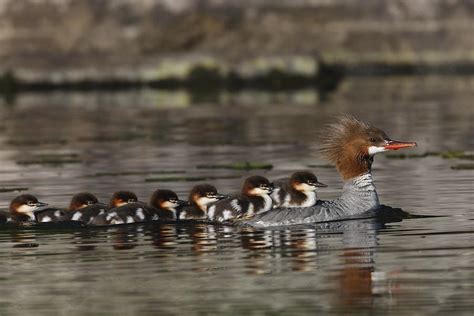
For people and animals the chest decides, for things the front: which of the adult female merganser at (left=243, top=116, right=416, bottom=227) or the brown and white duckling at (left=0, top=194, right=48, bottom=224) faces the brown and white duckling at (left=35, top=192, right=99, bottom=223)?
the brown and white duckling at (left=0, top=194, right=48, bottom=224)

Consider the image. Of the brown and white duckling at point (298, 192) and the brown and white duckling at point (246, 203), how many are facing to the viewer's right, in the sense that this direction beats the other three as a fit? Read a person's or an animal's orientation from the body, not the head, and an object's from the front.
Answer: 2

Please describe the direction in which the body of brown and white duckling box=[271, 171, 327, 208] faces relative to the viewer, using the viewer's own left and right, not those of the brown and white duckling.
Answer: facing to the right of the viewer

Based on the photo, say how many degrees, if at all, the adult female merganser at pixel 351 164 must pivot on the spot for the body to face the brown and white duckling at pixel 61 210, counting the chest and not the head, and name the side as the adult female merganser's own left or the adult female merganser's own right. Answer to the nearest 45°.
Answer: approximately 180°

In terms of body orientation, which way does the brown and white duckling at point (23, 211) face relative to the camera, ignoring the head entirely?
to the viewer's right

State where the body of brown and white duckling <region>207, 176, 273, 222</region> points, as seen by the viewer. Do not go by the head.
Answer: to the viewer's right

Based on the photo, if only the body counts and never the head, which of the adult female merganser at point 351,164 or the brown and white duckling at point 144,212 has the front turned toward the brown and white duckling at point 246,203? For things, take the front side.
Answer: the brown and white duckling at point 144,212

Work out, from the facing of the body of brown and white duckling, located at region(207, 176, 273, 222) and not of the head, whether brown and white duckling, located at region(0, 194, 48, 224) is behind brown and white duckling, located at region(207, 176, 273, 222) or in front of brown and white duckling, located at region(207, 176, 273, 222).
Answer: behind

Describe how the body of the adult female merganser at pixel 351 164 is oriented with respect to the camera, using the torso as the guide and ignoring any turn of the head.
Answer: to the viewer's right

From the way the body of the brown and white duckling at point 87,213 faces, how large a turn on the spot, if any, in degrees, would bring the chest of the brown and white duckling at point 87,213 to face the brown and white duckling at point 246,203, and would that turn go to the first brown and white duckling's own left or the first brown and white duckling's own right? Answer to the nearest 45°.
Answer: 0° — it already faces it

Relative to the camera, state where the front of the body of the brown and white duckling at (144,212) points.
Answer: to the viewer's right

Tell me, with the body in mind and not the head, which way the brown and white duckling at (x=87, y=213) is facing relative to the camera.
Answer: to the viewer's right

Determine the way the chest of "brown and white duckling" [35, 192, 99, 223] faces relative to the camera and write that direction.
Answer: to the viewer's right
